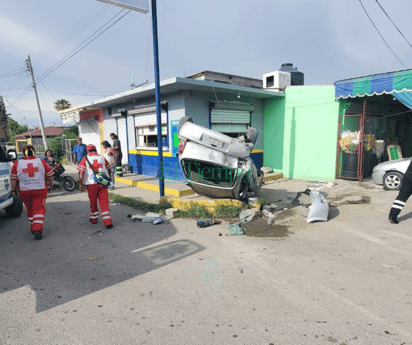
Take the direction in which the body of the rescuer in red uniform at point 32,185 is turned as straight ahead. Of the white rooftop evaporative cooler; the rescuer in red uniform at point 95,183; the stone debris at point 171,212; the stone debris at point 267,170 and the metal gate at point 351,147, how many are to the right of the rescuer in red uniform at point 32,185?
5

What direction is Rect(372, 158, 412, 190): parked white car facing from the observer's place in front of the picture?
facing to the left of the viewer

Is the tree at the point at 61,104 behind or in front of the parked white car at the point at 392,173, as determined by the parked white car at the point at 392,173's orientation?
in front

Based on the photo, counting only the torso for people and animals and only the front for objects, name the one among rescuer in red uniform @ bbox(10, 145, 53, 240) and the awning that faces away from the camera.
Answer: the rescuer in red uniform

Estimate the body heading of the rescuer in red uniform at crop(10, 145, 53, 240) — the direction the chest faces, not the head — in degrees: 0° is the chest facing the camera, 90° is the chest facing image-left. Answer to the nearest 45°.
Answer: approximately 180°

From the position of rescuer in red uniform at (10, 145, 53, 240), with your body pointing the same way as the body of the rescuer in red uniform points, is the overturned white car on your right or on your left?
on your right

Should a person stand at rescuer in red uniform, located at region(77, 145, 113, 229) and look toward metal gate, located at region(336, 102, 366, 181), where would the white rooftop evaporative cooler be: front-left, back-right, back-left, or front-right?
front-left

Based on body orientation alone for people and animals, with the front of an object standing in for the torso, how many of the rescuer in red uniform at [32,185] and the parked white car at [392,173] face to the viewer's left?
1

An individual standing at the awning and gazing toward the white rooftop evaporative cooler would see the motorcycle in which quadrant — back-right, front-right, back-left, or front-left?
front-left

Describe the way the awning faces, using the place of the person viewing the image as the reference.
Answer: facing the viewer and to the left of the viewer

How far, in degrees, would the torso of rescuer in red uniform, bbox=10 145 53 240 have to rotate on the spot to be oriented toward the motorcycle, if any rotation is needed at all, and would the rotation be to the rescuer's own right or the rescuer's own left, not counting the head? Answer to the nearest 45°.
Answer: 0° — they already face it

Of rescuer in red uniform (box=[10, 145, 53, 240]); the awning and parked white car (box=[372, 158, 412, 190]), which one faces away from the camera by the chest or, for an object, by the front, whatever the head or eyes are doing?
the rescuer in red uniform

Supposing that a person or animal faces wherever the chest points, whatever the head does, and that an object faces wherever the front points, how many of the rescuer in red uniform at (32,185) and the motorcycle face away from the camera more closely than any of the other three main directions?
1
